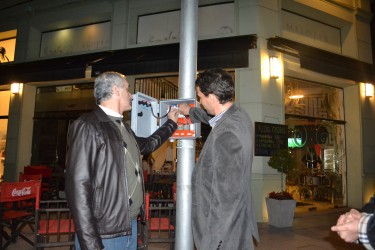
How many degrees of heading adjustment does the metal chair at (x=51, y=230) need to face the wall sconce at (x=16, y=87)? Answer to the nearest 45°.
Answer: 0° — it already faces it

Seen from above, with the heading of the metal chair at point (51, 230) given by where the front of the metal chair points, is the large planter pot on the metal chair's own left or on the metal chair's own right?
on the metal chair's own right

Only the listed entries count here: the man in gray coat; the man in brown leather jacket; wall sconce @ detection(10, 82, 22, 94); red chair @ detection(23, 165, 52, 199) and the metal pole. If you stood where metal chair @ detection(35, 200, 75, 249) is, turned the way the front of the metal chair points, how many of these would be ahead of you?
2

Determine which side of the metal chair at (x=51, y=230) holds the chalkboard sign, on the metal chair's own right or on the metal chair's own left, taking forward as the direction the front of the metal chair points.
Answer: on the metal chair's own right

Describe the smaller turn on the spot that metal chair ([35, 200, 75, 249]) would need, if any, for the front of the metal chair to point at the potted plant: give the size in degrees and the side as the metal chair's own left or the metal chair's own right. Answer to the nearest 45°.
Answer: approximately 90° to the metal chair's own right

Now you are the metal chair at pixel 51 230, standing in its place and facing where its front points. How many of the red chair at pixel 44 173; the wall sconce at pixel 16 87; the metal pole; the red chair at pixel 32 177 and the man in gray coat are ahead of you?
3

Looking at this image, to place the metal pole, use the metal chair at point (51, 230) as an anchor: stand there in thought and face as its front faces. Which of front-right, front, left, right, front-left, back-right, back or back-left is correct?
back-right

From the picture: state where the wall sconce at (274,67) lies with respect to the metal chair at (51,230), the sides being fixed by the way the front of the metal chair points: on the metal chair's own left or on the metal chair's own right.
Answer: on the metal chair's own right

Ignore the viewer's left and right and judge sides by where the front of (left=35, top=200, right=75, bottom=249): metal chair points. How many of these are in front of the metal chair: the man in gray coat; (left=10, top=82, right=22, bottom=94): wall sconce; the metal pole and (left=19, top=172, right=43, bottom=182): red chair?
2

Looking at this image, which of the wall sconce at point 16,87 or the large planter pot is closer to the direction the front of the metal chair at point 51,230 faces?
the wall sconce

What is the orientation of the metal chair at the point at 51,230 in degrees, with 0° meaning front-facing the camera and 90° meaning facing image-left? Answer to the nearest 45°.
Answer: approximately 180°

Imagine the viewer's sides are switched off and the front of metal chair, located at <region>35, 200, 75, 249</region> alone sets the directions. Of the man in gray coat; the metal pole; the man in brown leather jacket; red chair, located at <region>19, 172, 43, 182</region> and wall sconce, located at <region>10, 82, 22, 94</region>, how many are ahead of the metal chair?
2

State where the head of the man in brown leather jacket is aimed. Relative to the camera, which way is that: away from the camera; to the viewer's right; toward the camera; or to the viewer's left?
to the viewer's right

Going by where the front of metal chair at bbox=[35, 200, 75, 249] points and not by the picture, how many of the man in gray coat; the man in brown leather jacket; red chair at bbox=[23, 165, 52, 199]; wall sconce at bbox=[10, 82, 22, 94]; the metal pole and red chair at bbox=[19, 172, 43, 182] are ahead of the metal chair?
3

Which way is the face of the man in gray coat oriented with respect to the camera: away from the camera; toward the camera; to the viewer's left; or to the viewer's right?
to the viewer's left

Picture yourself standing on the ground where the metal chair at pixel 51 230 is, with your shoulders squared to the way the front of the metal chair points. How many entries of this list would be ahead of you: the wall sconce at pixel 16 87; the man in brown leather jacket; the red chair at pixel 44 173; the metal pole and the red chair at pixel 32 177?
3

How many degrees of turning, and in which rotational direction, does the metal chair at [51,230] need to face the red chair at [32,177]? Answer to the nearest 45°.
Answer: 0° — it already faces it
